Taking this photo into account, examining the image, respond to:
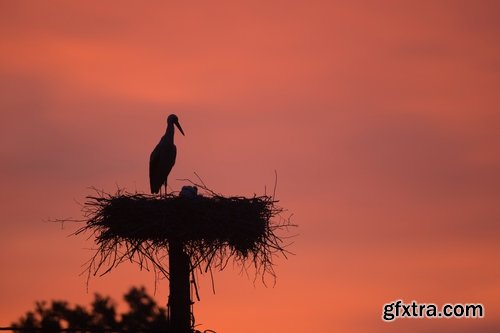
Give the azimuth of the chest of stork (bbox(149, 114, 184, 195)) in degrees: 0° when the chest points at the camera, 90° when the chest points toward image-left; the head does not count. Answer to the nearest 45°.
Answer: approximately 270°
